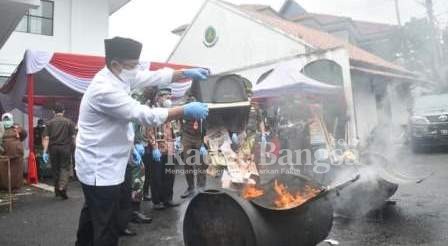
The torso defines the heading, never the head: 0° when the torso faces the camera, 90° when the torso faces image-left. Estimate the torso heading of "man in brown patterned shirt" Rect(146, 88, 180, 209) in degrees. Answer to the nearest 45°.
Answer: approximately 315°

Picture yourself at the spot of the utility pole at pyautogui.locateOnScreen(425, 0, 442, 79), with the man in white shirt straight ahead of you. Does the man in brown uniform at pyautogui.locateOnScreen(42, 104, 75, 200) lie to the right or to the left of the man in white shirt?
right

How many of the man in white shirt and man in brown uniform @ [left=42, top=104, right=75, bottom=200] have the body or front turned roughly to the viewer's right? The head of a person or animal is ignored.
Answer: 1

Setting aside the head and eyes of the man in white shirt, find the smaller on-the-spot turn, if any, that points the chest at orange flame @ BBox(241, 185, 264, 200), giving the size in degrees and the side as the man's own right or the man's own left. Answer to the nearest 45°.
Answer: approximately 45° to the man's own left

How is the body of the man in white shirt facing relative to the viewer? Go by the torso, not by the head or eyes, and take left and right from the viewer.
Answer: facing to the right of the viewer

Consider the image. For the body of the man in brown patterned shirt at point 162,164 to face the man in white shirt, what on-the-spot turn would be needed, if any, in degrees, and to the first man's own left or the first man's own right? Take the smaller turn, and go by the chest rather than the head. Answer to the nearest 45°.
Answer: approximately 45° to the first man's own right

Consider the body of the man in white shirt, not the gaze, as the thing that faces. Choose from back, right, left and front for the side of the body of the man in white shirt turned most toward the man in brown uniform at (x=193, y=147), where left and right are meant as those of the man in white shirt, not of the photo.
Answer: left

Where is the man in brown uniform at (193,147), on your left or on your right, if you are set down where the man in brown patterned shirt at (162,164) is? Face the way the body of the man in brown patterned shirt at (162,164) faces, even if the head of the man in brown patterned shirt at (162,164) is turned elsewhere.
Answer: on your left

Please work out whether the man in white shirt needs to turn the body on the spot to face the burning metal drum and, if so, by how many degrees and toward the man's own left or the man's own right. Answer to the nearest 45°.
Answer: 0° — they already face it
